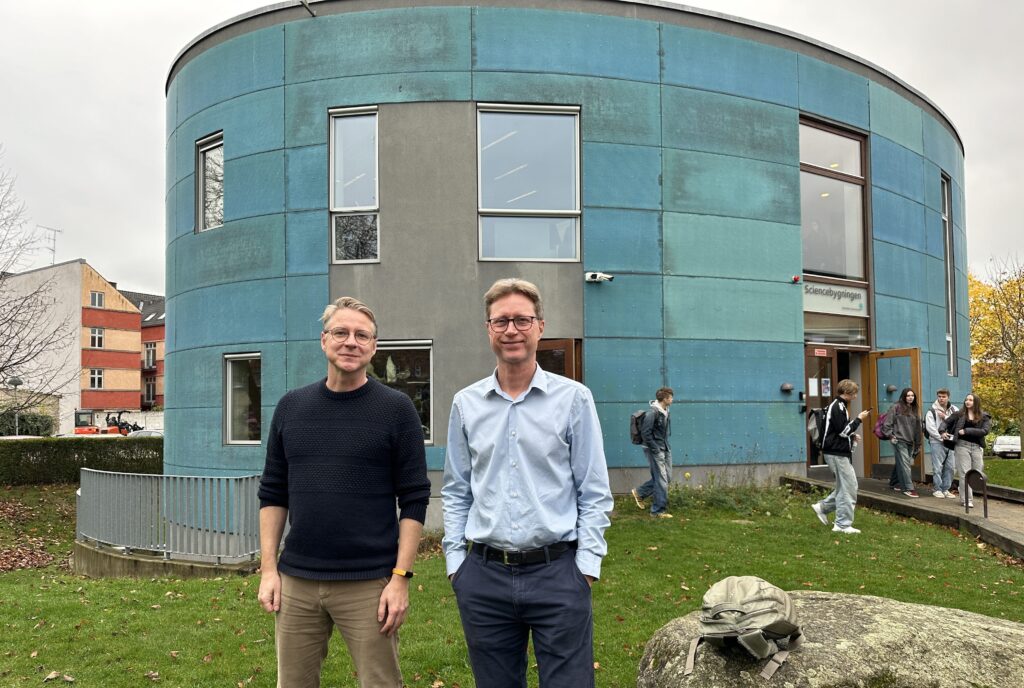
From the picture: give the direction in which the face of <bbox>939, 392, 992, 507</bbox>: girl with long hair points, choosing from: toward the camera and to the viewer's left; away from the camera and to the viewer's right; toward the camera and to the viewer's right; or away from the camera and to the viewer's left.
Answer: toward the camera and to the viewer's left

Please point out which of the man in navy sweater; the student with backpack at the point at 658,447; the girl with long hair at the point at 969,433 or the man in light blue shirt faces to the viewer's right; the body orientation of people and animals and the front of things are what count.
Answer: the student with backpack

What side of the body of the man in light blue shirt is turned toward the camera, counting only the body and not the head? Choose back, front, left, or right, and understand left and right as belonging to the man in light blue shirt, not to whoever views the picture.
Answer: front

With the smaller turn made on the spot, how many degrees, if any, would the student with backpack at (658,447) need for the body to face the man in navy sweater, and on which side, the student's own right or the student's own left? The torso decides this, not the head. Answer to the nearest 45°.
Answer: approximately 90° to the student's own right

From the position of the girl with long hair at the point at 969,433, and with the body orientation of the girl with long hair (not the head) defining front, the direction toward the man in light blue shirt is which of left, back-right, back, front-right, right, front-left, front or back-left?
front

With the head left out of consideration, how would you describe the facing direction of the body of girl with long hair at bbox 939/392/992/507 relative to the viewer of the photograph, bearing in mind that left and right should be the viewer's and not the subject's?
facing the viewer

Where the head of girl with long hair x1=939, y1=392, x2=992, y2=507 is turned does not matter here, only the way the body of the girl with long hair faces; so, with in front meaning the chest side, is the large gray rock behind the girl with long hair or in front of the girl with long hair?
in front

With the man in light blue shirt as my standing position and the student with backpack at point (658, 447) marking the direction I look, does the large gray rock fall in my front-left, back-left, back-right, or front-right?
front-right

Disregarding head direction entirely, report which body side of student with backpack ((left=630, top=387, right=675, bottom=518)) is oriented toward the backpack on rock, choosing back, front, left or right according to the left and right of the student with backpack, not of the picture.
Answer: right

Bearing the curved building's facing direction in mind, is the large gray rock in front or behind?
in front

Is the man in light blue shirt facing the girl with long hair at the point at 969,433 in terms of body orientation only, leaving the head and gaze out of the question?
no

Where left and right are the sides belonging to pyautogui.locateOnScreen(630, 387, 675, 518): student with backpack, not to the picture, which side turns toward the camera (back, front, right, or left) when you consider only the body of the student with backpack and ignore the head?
right

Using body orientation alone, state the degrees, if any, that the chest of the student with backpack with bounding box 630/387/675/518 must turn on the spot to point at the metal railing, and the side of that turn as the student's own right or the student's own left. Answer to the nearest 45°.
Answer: approximately 180°

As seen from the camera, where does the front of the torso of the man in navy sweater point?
toward the camera
